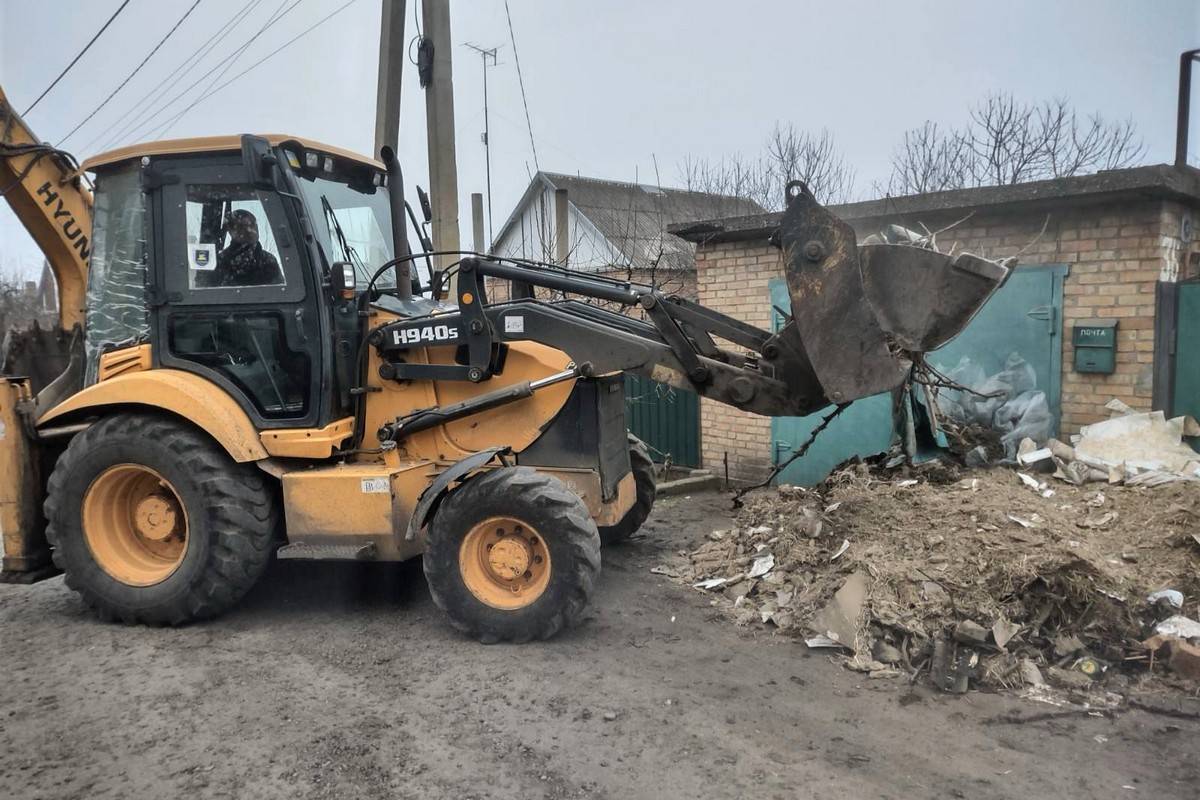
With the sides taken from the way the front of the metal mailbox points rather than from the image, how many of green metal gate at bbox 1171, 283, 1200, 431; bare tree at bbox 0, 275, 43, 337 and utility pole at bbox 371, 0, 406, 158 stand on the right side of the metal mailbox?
2

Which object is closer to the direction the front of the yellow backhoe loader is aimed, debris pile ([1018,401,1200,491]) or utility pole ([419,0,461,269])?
the debris pile

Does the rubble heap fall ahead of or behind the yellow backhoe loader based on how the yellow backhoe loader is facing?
ahead

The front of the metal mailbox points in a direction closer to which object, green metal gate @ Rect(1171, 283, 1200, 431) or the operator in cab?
the operator in cab

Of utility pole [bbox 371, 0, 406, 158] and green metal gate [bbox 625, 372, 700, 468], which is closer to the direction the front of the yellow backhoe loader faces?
the green metal gate

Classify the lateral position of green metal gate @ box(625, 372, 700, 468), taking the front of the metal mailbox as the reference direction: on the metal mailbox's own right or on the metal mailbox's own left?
on the metal mailbox's own right

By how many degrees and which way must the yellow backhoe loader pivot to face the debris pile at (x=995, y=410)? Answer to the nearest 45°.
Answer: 0° — it already faces it

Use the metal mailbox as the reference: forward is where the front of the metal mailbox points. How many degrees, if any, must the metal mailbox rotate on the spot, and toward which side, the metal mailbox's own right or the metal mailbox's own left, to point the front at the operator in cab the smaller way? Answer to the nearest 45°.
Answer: approximately 45° to the metal mailbox's own right

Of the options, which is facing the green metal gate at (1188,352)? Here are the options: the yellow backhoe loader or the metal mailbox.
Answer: the yellow backhoe loader

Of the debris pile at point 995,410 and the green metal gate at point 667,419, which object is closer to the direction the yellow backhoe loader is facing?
the debris pile

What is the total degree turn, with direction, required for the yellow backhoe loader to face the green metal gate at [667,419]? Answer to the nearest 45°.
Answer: approximately 45° to its left

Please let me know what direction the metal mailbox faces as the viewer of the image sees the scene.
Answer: facing the viewer

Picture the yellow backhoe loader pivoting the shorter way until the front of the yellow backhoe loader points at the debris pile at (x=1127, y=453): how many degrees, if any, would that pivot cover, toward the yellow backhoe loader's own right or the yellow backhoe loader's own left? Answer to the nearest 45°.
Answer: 0° — it already faces it

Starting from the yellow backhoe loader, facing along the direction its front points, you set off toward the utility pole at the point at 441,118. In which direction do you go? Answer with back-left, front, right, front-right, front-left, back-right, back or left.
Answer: left

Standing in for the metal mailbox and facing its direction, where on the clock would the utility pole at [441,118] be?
The utility pole is roughly at 3 o'clock from the metal mailbox.

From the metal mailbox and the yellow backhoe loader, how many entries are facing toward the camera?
1

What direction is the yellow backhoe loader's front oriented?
to the viewer's right

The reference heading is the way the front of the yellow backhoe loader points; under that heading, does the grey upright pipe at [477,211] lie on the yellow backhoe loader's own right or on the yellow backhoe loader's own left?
on the yellow backhoe loader's own left

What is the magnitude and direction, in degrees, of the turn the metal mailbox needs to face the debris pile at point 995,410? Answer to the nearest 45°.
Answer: approximately 90° to its right

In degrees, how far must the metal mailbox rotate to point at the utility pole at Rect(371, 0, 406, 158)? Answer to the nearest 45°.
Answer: approximately 90° to its right
